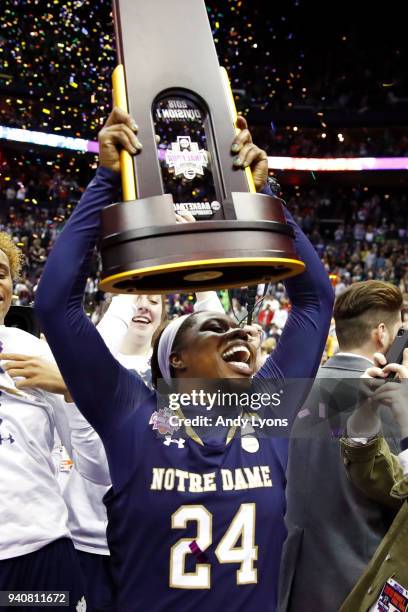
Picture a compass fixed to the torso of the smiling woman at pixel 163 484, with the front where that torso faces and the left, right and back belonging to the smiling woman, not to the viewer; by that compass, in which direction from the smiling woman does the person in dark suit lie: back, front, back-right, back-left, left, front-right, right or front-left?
back-left

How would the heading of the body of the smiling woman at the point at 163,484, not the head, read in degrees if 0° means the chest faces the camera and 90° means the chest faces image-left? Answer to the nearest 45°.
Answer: approximately 0°

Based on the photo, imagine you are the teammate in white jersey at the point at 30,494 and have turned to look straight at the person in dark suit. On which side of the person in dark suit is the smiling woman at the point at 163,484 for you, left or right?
right

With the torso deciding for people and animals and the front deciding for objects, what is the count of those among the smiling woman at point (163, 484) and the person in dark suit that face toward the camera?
1
